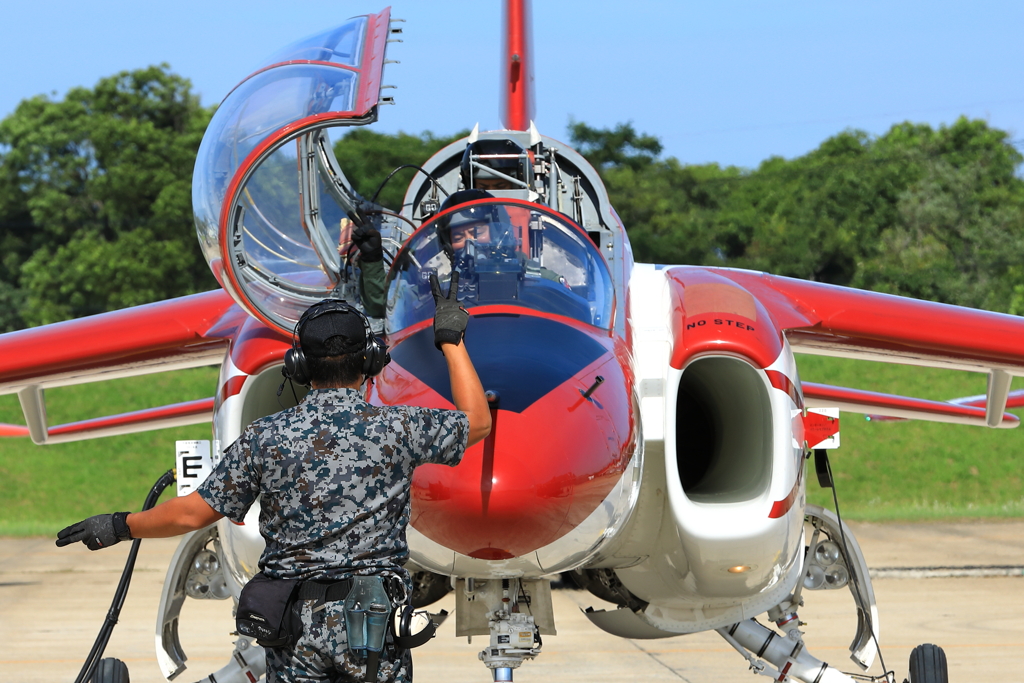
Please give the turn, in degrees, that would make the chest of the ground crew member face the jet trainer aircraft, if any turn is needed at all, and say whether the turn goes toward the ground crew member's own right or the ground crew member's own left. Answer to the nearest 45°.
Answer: approximately 45° to the ground crew member's own right

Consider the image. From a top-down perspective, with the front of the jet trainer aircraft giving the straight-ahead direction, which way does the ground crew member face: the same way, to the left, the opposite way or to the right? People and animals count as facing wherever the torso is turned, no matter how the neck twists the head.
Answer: the opposite way

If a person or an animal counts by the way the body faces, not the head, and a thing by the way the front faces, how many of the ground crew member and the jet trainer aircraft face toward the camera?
1

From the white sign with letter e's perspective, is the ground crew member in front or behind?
in front

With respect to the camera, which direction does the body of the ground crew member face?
away from the camera

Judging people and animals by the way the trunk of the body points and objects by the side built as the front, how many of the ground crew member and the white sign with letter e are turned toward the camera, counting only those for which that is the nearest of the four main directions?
1

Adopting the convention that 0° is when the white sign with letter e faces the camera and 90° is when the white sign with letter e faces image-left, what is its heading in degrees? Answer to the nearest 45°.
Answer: approximately 0°

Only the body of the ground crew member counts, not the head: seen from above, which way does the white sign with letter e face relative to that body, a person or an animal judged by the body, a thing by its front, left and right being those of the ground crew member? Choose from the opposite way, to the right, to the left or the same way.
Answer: the opposite way

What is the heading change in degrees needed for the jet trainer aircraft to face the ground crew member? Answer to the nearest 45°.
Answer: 0° — it already faces them
